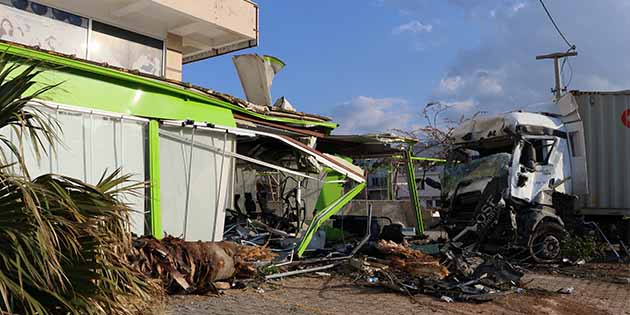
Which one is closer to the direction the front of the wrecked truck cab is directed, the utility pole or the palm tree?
the palm tree

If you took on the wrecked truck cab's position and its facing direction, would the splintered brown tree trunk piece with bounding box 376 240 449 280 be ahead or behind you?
ahead

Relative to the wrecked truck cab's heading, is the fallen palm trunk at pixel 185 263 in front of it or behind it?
in front

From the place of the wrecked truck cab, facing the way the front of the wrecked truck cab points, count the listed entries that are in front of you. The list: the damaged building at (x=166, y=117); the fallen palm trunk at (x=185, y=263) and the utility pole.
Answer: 2

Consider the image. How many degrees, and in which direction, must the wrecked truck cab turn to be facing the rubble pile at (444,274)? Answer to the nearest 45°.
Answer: approximately 45° to its left

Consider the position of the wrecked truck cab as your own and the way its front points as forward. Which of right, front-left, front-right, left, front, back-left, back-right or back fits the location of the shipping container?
back

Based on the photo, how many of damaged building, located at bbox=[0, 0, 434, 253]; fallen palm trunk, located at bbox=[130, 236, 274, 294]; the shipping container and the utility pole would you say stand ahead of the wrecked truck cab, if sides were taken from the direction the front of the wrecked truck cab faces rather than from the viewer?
2

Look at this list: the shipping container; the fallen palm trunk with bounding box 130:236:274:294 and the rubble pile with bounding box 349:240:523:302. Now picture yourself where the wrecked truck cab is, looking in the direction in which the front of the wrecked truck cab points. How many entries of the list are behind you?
1

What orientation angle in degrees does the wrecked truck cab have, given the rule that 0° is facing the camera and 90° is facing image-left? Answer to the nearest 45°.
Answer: approximately 45°

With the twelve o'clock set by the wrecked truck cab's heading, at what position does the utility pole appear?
The utility pole is roughly at 5 o'clock from the wrecked truck cab.

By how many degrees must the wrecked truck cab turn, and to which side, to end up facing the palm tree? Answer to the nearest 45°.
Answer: approximately 45° to its left
